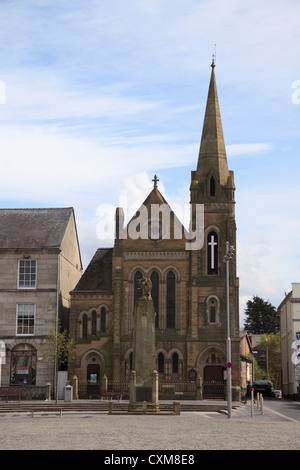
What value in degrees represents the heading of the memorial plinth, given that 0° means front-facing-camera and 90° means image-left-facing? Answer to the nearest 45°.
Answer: approximately 0°
